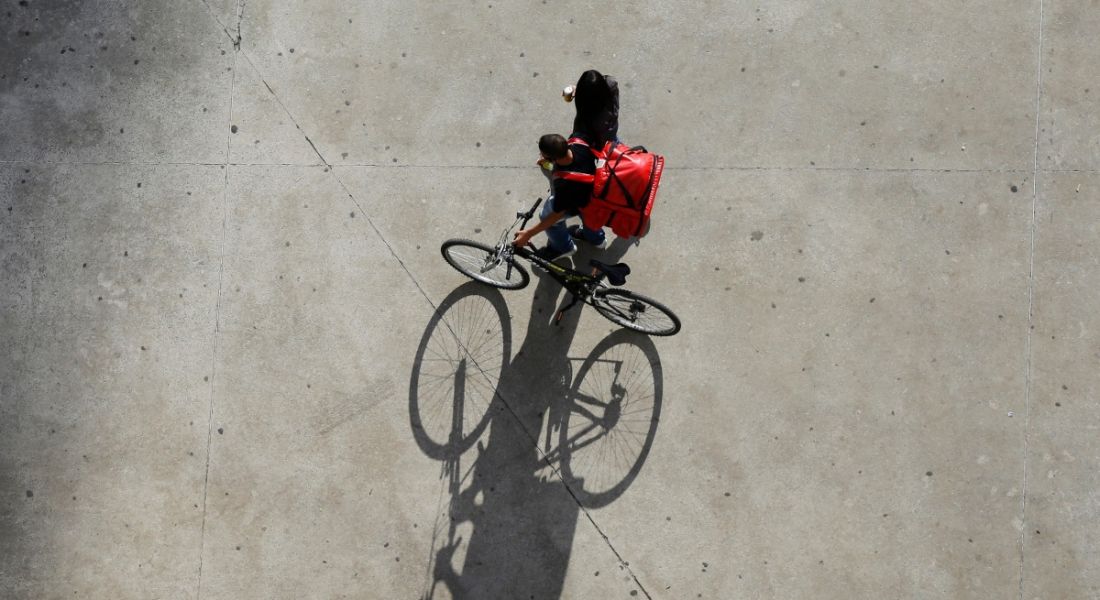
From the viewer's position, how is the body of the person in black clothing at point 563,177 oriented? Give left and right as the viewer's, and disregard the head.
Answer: facing to the left of the viewer
